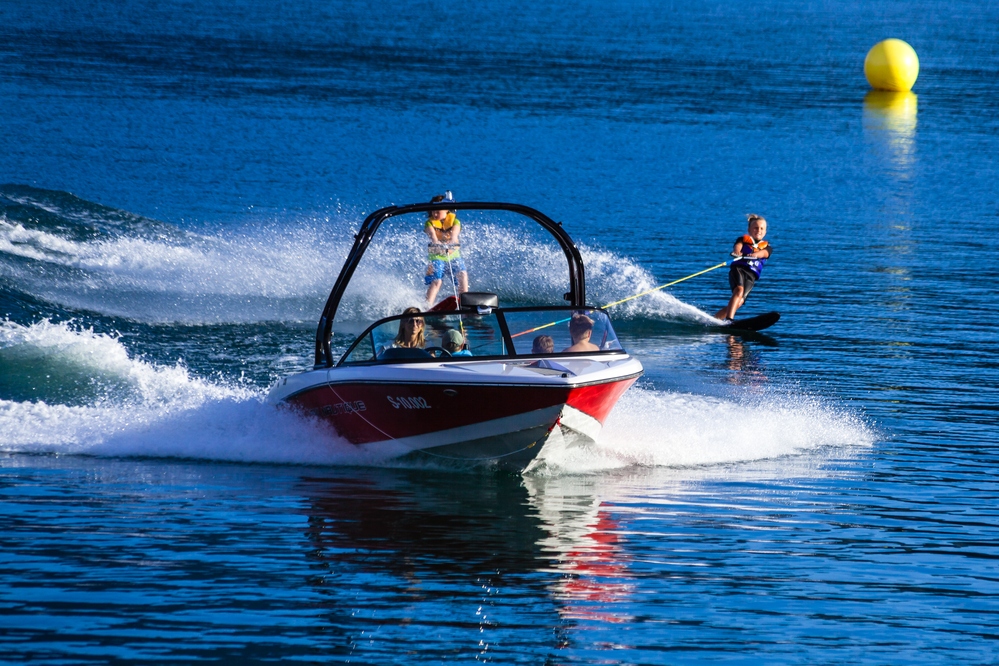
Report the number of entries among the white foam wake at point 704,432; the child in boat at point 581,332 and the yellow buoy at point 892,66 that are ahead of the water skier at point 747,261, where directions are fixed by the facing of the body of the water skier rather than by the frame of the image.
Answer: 2

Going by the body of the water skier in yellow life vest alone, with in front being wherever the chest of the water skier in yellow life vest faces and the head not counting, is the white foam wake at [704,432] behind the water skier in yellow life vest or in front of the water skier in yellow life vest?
in front

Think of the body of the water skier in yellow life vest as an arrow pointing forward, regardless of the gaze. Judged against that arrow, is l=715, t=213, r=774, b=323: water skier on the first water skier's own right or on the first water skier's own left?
on the first water skier's own left

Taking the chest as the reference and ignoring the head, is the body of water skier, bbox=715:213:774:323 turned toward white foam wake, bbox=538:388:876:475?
yes

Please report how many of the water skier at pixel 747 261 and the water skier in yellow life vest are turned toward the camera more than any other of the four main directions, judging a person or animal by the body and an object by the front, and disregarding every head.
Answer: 2

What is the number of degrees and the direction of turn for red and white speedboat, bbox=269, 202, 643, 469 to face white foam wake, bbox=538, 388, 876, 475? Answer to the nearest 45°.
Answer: approximately 90° to its left

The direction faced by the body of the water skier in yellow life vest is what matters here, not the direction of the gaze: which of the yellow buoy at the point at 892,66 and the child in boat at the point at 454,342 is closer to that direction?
the child in boat

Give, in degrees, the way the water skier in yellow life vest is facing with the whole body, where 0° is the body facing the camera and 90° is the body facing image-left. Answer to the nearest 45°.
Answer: approximately 0°

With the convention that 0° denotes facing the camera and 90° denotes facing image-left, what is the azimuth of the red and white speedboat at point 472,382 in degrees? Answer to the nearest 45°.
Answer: approximately 315°

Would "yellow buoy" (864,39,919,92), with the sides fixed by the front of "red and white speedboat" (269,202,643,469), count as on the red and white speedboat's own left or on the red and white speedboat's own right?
on the red and white speedboat's own left
